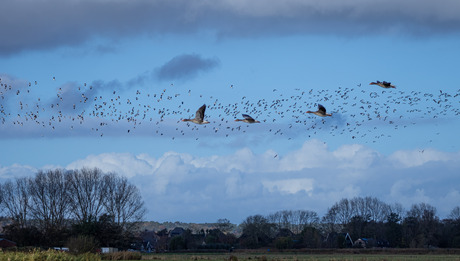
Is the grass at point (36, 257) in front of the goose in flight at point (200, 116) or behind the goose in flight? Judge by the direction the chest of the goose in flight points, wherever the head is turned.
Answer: in front

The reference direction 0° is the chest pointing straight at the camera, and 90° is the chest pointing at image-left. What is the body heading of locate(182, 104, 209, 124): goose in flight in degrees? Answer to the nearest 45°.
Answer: approximately 90°

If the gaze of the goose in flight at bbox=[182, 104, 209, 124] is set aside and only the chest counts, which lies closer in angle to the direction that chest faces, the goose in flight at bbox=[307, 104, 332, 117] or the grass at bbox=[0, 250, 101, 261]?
the grass

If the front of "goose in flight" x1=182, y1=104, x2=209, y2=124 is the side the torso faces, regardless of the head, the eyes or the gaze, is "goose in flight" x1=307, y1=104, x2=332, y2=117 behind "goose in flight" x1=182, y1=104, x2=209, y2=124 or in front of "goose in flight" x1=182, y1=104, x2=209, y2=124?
behind
